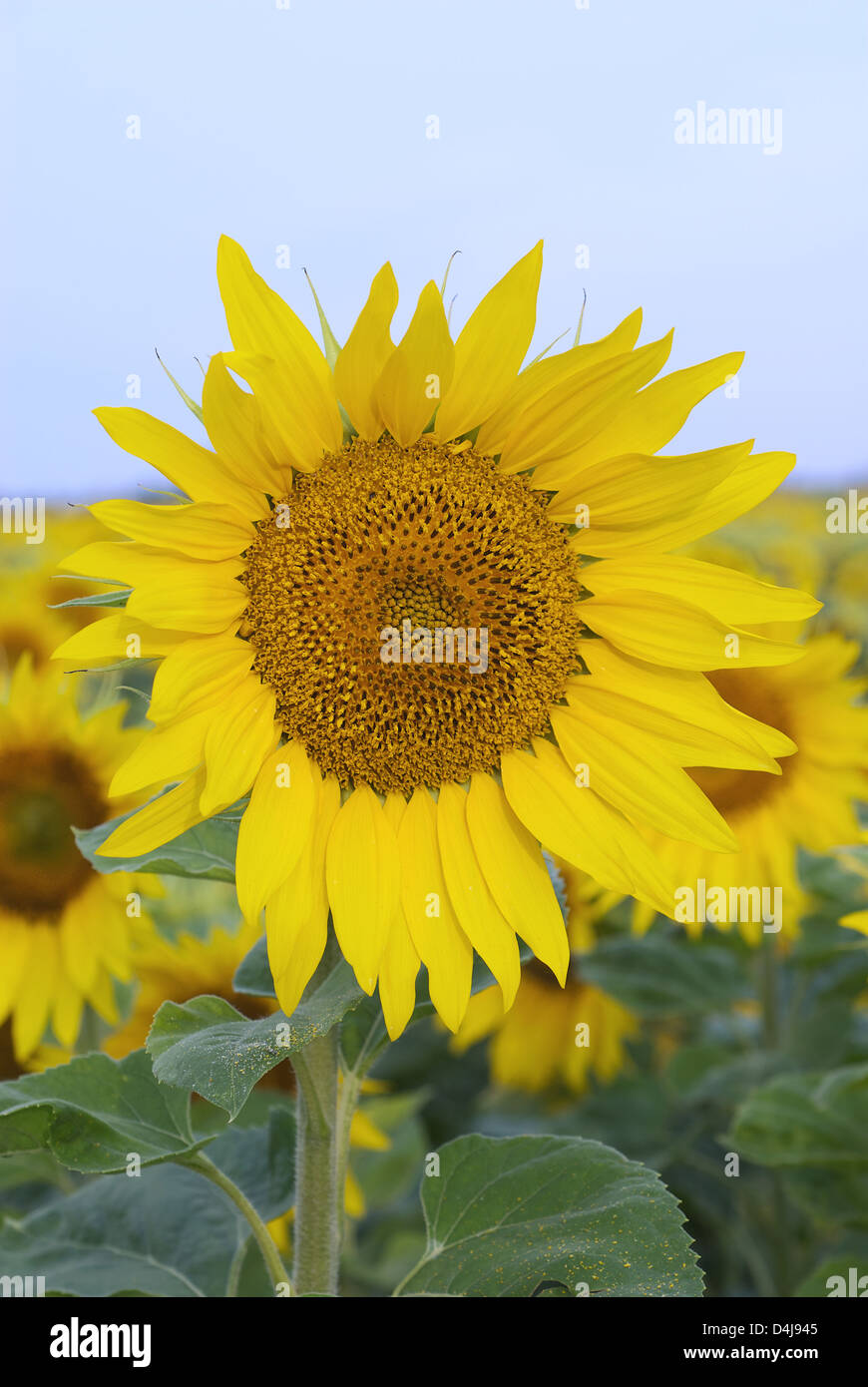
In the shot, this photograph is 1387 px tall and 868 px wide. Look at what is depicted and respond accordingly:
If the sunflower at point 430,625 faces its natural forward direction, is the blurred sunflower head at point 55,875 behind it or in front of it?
behind

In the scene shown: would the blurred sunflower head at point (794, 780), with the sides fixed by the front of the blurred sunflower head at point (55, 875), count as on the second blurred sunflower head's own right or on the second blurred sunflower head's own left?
on the second blurred sunflower head's own left

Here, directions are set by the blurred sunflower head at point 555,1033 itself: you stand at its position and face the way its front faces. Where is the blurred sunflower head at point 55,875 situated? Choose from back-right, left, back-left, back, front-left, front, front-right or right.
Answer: front-right

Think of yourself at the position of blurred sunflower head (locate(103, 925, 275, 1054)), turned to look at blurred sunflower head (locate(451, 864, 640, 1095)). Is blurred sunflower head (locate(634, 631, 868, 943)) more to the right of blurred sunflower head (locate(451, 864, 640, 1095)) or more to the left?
right

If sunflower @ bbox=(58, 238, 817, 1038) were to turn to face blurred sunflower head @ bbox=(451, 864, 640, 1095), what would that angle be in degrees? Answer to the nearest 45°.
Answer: approximately 180°

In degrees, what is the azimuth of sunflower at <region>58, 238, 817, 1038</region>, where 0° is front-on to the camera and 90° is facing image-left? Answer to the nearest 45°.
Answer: approximately 0°

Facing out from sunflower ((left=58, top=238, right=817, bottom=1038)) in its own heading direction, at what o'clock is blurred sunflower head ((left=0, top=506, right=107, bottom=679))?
The blurred sunflower head is roughly at 5 o'clock from the sunflower.

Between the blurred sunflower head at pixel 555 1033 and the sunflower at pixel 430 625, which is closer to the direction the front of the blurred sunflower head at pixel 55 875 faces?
the sunflower

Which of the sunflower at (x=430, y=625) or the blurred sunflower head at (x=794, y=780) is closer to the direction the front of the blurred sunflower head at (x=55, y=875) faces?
the sunflower
